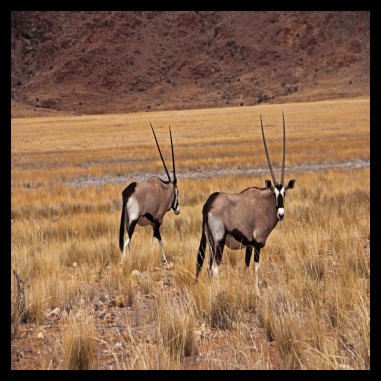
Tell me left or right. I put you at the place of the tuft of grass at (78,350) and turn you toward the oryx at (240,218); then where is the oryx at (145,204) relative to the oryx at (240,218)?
left

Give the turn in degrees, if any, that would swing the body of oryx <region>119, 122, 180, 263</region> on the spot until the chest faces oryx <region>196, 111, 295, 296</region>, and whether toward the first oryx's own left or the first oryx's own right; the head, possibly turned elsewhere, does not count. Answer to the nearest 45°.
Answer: approximately 90° to the first oryx's own right

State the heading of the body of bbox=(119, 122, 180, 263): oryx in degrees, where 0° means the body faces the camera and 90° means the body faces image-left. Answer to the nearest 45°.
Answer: approximately 225°

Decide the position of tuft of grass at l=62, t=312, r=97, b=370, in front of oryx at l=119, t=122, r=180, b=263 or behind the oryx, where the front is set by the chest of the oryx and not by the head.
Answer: behind

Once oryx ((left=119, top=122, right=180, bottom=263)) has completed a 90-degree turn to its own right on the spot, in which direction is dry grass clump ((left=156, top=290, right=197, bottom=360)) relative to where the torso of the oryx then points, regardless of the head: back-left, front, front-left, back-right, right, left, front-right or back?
front-right
